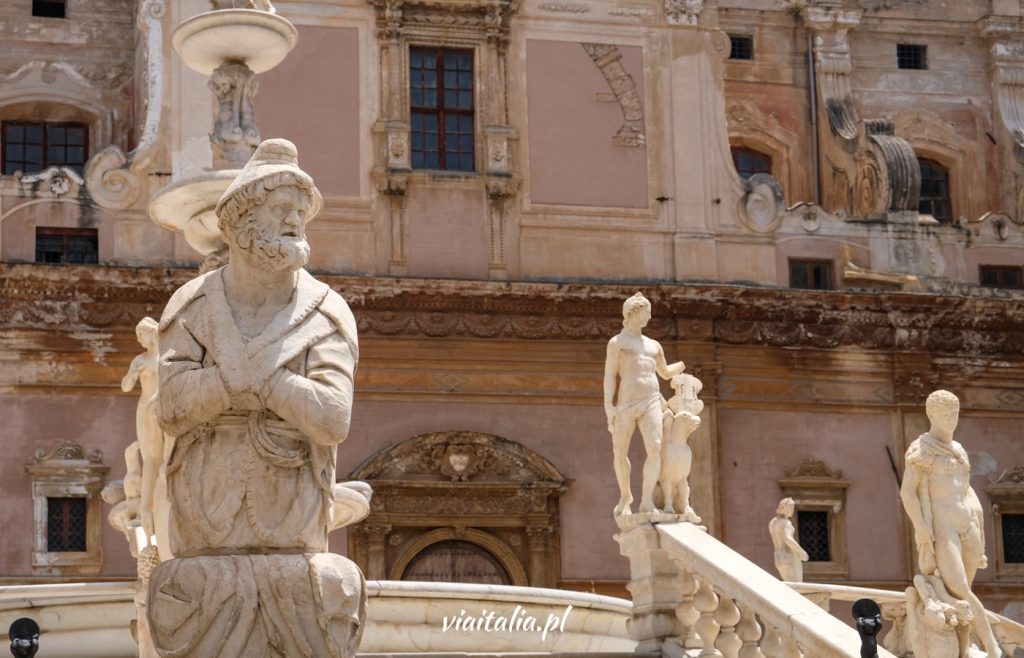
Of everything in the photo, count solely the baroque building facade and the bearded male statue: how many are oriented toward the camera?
2

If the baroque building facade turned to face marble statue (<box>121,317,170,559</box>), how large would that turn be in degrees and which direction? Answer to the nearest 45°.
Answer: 0° — it already faces it

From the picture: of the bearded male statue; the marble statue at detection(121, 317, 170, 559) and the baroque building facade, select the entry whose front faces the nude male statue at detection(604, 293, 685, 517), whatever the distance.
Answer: the baroque building facade

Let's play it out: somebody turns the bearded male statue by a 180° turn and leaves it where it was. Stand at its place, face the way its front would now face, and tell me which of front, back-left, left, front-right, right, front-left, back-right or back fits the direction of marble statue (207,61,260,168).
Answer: front

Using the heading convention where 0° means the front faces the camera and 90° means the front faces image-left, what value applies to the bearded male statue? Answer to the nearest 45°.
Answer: approximately 0°
